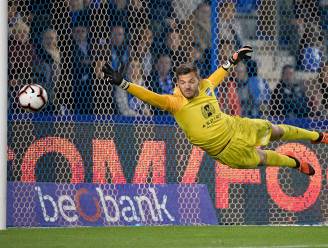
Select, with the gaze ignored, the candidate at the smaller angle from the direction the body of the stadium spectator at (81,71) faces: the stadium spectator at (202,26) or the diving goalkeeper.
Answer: the diving goalkeeper

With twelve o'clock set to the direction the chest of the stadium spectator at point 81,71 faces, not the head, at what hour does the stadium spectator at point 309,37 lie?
the stadium spectator at point 309,37 is roughly at 9 o'clock from the stadium spectator at point 81,71.

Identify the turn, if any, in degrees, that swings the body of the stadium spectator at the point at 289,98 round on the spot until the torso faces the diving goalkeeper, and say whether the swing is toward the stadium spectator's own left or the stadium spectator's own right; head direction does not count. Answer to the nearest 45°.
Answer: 0° — they already face them

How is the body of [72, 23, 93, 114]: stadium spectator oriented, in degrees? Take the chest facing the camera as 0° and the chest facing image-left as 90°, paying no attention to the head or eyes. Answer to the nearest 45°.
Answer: approximately 0°

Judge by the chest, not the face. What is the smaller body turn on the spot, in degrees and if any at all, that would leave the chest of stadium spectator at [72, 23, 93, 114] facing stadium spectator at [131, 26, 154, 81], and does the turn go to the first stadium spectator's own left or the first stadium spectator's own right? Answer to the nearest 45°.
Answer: approximately 90° to the first stadium spectator's own left

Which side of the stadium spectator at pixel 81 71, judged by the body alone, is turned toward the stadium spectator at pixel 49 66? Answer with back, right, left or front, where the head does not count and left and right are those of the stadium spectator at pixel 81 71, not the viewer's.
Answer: right

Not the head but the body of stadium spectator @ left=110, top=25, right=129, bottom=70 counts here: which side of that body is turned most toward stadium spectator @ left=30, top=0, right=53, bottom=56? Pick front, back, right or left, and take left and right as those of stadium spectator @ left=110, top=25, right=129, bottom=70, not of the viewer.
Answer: right
